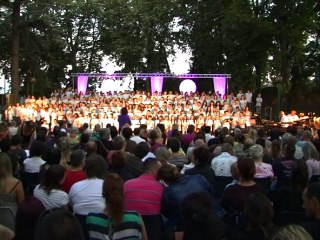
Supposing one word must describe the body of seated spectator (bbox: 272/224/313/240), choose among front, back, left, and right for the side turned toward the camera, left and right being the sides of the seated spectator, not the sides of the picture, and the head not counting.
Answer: back

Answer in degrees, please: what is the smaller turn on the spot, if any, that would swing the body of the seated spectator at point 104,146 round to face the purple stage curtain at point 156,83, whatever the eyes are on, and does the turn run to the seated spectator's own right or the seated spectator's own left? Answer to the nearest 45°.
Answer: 0° — they already face it

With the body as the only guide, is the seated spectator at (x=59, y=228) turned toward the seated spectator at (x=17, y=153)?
yes

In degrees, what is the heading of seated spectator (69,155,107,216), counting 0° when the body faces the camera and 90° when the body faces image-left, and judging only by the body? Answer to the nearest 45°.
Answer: approximately 180°

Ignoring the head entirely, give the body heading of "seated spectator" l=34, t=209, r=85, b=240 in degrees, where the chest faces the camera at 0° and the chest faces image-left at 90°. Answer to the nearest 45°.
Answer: approximately 180°

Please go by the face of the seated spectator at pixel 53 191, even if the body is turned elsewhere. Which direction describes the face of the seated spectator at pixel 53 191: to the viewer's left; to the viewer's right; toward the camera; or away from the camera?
away from the camera

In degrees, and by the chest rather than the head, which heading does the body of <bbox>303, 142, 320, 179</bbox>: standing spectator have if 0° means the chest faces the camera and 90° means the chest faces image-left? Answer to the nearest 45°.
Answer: approximately 180°

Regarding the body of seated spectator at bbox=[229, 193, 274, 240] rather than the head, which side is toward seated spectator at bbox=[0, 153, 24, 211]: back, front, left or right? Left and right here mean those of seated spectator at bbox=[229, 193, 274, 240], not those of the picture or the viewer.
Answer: left

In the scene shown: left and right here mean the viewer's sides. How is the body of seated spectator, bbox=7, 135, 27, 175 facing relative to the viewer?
facing away from the viewer

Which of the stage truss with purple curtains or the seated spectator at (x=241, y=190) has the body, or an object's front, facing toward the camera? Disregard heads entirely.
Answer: the stage truss with purple curtains

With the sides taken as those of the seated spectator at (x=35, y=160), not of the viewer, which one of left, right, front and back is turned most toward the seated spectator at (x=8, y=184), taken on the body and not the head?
back

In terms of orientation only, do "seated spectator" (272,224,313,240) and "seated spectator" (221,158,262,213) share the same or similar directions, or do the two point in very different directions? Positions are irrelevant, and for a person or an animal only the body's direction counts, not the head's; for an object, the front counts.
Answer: same or similar directions

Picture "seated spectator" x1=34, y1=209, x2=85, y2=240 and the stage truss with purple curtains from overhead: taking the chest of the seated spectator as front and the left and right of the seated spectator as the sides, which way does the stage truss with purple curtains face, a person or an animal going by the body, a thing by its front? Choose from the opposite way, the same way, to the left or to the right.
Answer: the opposite way

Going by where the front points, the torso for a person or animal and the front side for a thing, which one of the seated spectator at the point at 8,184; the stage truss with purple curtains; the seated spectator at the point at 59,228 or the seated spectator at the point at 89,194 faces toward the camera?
the stage truss with purple curtains

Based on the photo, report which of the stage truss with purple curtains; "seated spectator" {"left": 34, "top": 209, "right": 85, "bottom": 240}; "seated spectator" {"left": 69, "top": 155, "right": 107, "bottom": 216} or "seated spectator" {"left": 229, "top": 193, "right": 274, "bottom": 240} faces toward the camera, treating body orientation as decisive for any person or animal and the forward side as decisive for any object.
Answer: the stage truss with purple curtains

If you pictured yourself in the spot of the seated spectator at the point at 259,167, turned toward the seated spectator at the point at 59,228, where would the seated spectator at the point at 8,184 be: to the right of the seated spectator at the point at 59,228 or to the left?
right

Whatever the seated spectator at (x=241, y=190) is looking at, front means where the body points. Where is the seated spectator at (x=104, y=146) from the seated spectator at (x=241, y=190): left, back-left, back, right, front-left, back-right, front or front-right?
front-left

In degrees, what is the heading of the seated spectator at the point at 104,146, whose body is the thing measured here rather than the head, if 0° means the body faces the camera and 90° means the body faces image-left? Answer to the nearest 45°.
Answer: approximately 180°

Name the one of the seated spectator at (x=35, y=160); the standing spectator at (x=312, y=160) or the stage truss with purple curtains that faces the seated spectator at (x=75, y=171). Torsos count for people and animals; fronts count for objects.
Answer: the stage truss with purple curtains

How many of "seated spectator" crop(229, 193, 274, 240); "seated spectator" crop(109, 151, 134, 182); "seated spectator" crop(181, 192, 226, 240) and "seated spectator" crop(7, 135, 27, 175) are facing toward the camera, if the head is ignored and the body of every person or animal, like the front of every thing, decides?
0
